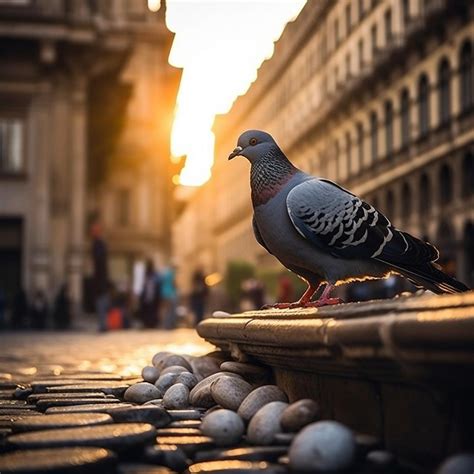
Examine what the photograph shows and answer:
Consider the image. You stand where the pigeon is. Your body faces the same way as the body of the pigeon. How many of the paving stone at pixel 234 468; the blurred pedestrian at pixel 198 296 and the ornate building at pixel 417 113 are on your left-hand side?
1

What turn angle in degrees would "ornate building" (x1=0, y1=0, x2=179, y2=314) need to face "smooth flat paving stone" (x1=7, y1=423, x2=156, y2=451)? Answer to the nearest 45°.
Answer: approximately 45° to its right

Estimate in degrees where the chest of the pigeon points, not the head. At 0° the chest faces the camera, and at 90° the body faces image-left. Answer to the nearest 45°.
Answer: approximately 90°

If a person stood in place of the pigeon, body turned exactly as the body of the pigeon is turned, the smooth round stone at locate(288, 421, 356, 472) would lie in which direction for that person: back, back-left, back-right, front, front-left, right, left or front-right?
left

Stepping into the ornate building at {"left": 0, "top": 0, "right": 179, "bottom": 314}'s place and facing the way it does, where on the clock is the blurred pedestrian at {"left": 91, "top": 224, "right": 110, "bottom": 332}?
The blurred pedestrian is roughly at 1 o'clock from the ornate building.

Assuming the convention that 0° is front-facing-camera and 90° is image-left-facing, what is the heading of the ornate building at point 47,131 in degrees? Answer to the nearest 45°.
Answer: approximately 315°

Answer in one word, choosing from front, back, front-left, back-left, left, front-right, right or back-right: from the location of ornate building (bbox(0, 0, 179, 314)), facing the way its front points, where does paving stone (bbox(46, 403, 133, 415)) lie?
front-right

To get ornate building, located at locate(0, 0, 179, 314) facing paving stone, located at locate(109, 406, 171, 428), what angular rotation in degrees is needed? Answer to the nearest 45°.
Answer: approximately 45° to its right

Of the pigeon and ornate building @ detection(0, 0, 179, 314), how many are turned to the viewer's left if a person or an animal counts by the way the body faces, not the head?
1

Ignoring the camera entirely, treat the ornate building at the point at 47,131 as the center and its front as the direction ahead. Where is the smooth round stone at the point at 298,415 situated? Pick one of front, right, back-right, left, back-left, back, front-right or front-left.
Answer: front-right
